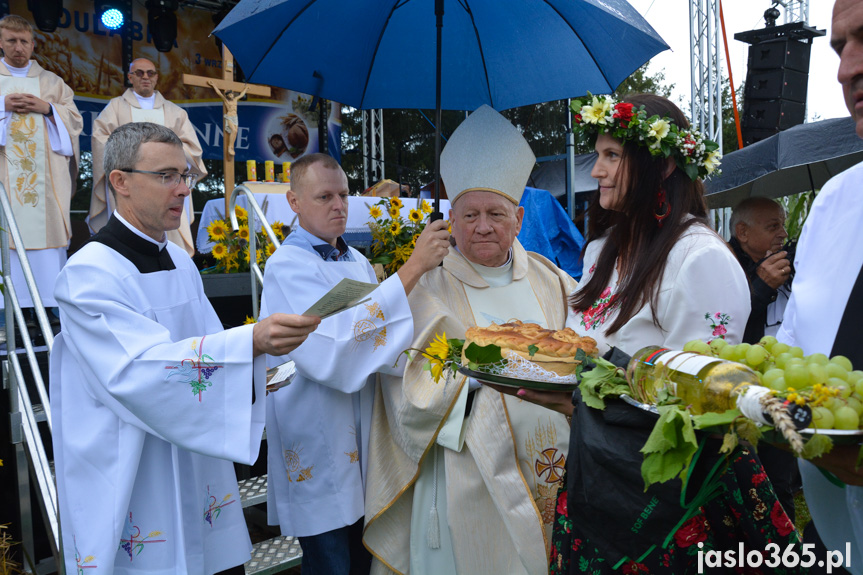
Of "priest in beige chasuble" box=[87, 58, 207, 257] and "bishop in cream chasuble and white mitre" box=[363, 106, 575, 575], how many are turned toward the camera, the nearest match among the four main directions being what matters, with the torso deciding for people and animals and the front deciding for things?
2

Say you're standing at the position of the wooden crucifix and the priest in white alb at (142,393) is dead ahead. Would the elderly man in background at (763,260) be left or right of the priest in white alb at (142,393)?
left

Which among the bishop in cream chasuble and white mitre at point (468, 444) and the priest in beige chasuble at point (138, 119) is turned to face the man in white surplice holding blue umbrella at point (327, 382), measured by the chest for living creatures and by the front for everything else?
the priest in beige chasuble at point (138, 119)

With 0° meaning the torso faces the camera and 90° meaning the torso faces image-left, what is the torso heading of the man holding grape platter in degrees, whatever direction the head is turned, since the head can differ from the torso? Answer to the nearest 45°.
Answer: approximately 45°

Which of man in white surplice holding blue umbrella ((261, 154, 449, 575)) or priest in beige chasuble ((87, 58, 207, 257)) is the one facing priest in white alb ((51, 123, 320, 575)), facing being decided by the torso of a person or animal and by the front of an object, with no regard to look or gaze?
priest in beige chasuble ((87, 58, 207, 257))
